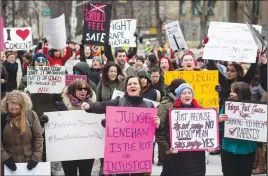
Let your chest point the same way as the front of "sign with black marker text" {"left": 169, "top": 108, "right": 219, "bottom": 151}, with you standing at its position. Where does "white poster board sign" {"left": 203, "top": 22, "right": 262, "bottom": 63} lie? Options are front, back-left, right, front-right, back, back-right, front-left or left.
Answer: back

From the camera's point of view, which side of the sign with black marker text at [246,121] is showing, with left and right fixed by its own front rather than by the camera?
front

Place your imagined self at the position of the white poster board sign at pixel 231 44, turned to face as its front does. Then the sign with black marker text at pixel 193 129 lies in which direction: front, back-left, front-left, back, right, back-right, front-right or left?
front

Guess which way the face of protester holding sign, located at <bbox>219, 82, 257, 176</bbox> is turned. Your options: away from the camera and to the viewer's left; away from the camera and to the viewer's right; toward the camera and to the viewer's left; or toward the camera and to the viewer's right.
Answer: toward the camera and to the viewer's left

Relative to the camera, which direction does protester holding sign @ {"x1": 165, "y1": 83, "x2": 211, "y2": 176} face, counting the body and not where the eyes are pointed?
toward the camera

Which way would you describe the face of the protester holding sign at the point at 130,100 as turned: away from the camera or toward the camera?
toward the camera

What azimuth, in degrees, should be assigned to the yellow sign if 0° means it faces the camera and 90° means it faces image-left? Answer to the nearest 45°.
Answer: approximately 0°

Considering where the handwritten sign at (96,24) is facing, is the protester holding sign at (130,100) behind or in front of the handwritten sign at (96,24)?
in front

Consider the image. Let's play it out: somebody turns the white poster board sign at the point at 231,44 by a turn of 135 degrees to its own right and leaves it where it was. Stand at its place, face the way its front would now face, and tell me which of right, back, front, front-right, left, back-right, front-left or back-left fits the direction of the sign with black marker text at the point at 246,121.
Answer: back-left

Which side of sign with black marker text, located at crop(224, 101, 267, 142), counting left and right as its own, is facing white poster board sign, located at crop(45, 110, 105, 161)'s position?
right

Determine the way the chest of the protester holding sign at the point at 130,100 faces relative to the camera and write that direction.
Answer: toward the camera

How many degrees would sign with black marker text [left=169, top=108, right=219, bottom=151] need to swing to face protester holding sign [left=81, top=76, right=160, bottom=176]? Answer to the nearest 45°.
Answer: approximately 90° to its right

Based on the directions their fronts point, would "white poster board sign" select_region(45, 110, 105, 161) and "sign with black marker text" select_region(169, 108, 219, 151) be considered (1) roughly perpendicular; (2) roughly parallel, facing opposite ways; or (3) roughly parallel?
roughly parallel
